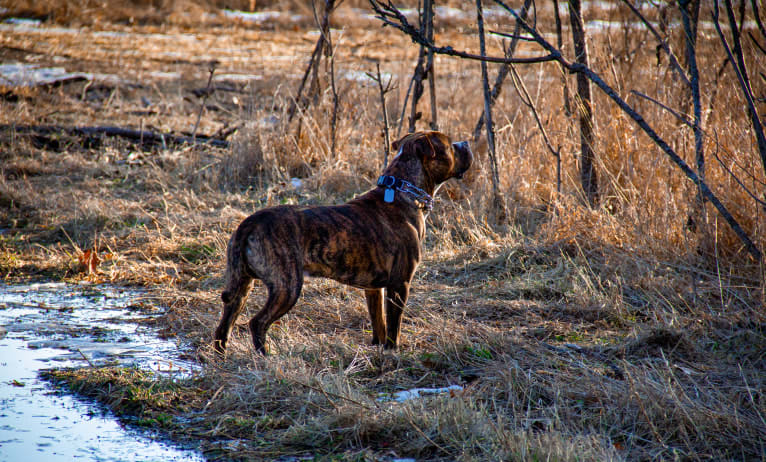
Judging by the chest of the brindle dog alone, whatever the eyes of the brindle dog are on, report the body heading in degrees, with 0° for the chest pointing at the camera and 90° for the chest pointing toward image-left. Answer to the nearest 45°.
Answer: approximately 270°

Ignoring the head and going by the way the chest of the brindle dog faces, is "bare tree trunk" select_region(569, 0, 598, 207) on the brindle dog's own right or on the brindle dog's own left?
on the brindle dog's own left

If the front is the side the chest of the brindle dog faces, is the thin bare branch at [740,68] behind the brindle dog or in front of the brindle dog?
in front

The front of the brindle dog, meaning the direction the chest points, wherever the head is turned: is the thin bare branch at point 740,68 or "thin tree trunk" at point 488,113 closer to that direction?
the thin bare branch

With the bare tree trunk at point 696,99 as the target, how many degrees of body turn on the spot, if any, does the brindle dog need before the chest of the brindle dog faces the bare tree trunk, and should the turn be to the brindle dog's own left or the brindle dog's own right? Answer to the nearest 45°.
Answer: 0° — it already faces it

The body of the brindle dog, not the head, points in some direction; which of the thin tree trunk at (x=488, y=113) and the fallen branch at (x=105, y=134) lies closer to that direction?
the thin tree trunk

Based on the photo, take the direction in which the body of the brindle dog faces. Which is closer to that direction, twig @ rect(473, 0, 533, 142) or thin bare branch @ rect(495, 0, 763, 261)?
the thin bare branch

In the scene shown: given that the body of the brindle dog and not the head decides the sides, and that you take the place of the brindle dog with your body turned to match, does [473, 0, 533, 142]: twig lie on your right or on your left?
on your left

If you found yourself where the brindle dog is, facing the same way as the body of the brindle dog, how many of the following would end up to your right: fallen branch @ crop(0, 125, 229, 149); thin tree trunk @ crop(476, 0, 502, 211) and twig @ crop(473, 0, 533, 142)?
0

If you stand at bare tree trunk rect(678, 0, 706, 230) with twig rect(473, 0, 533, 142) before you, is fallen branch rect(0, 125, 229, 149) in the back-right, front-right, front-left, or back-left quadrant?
front-left
